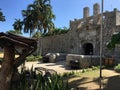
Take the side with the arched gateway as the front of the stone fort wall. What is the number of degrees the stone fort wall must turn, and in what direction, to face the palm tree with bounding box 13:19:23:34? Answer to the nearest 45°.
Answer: approximately 90° to its right

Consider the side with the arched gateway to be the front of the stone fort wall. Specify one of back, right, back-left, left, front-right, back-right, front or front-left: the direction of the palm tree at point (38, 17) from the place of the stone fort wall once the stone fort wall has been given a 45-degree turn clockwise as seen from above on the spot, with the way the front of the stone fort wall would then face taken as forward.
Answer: front-right

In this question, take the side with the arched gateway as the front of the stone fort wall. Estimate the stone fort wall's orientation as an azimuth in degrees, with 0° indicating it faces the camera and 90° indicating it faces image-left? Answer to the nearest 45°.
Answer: approximately 45°
